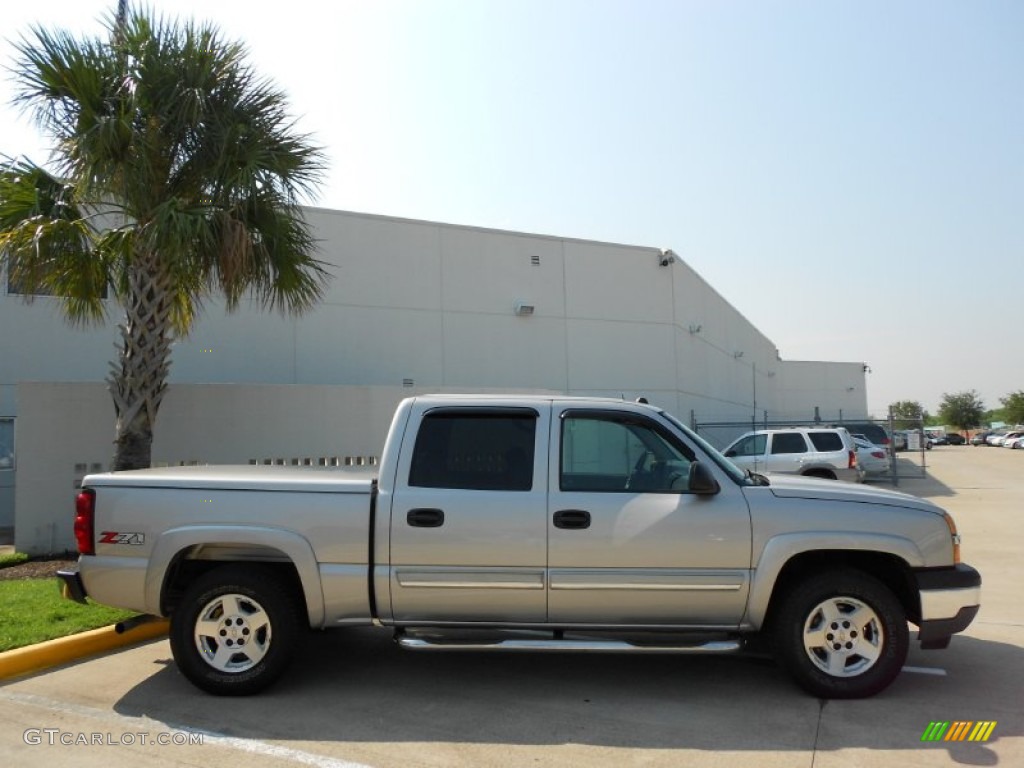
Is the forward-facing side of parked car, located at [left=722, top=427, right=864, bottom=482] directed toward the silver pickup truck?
no

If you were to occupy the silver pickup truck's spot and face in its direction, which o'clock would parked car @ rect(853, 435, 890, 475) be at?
The parked car is roughly at 10 o'clock from the silver pickup truck.

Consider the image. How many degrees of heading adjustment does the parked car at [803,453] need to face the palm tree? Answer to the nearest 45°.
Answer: approximately 45° to its left

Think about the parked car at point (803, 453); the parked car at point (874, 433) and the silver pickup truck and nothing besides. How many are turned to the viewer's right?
1

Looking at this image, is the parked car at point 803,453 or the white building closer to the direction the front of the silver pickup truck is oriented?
the parked car

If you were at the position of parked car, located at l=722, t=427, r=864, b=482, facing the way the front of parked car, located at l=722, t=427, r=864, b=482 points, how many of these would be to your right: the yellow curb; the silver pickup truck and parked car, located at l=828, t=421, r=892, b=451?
1

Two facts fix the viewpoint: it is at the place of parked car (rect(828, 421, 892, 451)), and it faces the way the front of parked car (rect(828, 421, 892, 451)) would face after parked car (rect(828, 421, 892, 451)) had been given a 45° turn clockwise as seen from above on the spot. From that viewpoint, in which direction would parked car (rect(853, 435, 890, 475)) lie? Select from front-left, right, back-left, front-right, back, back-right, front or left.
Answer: back

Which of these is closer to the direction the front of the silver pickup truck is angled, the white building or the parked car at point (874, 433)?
the parked car

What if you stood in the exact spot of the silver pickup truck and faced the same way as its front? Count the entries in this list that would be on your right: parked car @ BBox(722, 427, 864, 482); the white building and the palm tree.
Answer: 0

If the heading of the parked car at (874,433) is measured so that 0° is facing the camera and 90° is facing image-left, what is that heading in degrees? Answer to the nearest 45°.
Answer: approximately 135°

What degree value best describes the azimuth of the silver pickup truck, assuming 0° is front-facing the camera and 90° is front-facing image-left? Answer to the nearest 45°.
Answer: approximately 270°

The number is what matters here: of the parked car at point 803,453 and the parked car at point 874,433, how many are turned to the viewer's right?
0

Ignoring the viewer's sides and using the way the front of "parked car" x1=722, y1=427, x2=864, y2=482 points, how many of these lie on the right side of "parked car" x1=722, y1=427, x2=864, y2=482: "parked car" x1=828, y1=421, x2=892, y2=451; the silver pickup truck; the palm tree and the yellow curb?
1

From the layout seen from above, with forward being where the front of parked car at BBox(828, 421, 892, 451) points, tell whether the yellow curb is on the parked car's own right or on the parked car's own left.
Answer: on the parked car's own left

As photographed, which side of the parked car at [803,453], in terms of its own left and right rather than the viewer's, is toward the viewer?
left

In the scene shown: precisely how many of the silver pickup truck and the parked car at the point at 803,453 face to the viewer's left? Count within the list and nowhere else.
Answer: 1

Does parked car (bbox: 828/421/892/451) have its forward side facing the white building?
no

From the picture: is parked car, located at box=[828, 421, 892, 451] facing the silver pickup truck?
no
